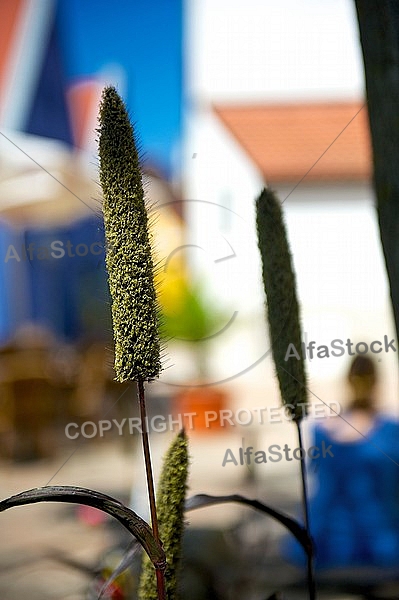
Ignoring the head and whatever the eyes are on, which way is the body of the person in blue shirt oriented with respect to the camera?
away from the camera
